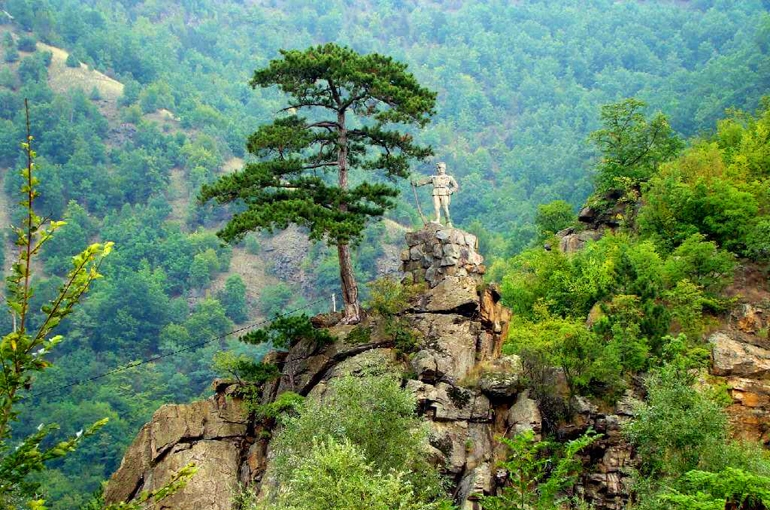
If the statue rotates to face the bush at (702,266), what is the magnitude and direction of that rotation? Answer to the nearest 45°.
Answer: approximately 90° to its left

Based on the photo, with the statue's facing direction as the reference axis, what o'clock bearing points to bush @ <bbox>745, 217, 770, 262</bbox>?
The bush is roughly at 9 o'clock from the statue.

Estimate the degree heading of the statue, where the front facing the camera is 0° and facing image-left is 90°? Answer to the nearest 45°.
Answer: approximately 0°

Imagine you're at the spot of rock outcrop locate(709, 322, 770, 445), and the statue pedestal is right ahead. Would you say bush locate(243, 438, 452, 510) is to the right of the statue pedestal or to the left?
left
